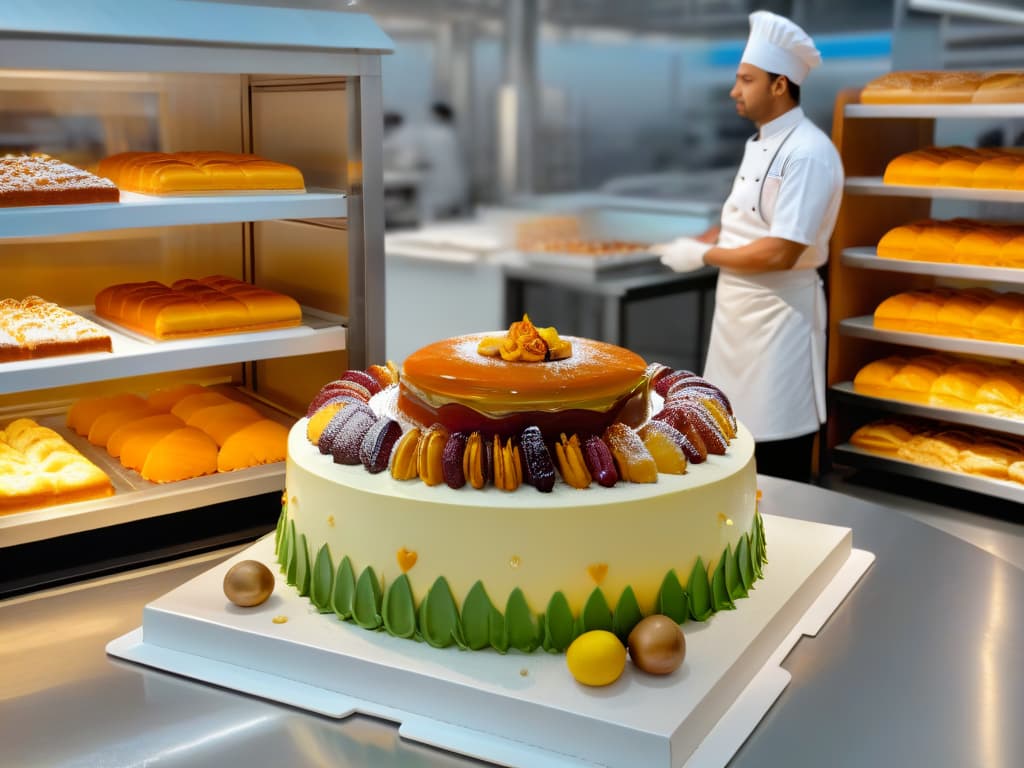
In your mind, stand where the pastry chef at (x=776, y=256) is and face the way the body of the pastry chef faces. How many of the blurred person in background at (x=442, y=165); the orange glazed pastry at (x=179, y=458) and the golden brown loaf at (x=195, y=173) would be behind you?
0

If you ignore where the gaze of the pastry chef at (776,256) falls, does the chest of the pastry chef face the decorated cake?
no

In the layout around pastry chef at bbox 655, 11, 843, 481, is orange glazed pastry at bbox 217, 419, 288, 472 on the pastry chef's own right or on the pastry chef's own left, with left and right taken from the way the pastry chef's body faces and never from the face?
on the pastry chef's own left

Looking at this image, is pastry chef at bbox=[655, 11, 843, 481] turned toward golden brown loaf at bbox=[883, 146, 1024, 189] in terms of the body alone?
no

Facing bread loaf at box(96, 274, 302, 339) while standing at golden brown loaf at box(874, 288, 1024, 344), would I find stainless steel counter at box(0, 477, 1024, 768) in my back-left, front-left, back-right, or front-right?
front-left

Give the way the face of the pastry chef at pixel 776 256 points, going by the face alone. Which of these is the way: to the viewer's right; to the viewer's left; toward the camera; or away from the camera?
to the viewer's left

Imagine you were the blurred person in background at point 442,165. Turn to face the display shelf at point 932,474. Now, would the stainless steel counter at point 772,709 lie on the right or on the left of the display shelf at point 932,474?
right

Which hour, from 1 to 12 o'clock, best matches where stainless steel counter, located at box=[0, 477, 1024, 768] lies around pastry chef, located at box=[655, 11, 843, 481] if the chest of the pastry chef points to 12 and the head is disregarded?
The stainless steel counter is roughly at 9 o'clock from the pastry chef.

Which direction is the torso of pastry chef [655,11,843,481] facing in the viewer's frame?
to the viewer's left

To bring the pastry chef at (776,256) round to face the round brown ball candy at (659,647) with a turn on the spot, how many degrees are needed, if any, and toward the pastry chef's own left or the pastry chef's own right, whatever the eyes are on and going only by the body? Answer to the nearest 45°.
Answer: approximately 90° to the pastry chef's own left

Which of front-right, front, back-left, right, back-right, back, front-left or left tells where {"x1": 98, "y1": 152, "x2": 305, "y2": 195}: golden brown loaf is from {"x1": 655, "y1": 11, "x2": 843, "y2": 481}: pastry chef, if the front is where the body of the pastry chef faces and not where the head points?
front-left

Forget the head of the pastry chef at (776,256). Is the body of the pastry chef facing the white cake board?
no

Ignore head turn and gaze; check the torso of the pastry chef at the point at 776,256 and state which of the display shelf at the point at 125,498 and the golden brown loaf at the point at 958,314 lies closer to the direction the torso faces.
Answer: the display shelf
